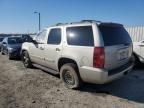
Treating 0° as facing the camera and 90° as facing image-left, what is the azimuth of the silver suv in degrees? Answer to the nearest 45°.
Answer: approximately 135°

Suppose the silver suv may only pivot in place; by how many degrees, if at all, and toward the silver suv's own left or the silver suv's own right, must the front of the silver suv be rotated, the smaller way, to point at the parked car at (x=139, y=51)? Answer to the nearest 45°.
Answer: approximately 90° to the silver suv's own right
